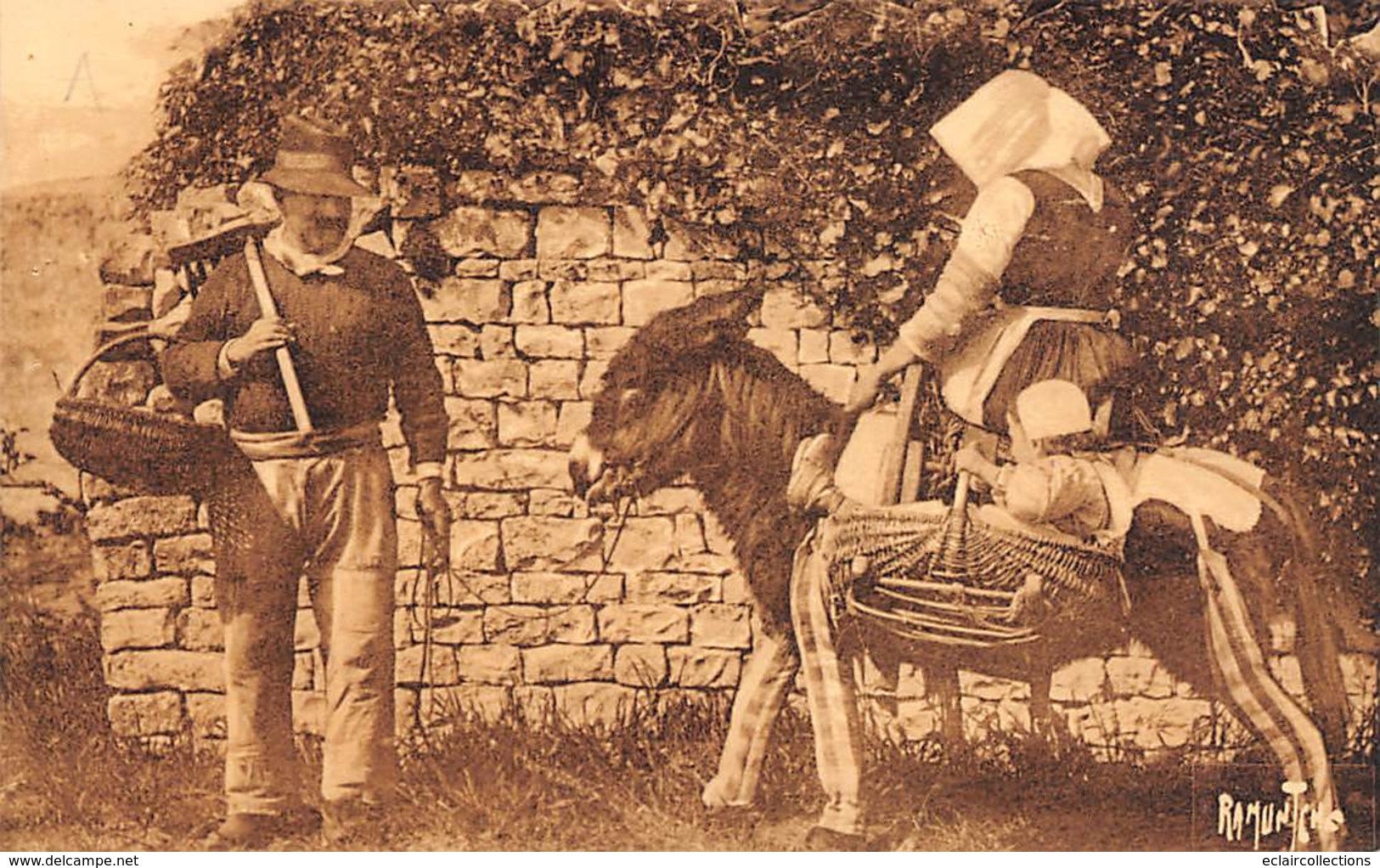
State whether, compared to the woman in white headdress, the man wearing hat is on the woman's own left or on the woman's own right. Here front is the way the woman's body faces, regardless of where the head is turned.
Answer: on the woman's own left

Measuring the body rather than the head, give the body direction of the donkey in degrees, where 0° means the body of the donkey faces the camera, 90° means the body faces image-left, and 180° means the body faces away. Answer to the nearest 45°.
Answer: approximately 90°

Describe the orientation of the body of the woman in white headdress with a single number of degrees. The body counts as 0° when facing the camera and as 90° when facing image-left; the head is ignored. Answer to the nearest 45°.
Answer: approximately 135°
